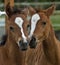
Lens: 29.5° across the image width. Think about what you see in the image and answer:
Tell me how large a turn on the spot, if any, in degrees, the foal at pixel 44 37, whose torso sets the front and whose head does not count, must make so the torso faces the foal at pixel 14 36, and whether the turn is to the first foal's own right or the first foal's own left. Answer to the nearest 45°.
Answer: approximately 45° to the first foal's own right

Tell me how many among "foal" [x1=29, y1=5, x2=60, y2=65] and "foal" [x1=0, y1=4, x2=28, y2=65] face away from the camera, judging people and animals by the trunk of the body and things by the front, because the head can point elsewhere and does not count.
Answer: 0

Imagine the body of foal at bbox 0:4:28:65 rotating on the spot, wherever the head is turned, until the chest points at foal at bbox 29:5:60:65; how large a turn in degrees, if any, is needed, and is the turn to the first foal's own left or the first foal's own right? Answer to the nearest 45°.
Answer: approximately 45° to the first foal's own left

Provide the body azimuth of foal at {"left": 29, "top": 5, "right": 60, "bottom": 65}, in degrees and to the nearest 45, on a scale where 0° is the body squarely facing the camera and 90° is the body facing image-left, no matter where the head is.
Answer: approximately 45°

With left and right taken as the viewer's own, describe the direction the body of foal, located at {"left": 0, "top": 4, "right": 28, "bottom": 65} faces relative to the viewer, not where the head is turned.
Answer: facing the viewer and to the right of the viewer
